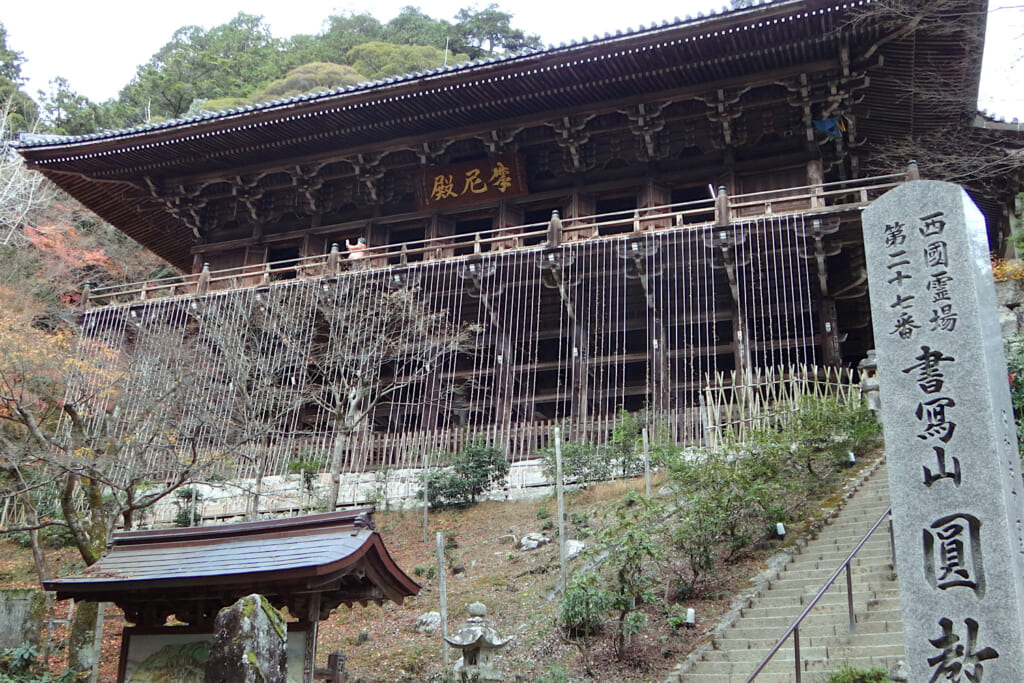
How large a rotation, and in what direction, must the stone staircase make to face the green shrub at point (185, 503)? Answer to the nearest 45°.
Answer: approximately 90° to its right

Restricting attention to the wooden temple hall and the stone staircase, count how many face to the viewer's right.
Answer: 0

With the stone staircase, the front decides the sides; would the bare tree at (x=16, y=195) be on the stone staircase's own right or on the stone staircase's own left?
on the stone staircase's own right

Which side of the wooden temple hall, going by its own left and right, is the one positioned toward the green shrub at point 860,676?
front

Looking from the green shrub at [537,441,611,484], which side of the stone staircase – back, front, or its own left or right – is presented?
right

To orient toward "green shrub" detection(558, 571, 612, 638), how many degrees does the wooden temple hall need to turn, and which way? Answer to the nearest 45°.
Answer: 0° — it already faces it

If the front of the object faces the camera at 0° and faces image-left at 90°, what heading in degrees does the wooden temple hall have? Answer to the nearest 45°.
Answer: approximately 0°

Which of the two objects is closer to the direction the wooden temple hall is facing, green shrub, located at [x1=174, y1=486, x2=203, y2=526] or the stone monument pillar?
the stone monument pillar
